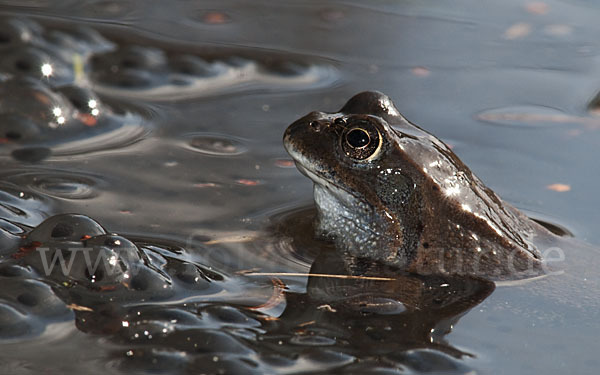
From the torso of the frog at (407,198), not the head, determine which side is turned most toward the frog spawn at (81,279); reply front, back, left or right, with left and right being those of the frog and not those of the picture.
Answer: front

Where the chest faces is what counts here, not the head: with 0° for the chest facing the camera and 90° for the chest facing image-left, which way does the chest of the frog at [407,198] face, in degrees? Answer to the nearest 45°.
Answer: approximately 90°

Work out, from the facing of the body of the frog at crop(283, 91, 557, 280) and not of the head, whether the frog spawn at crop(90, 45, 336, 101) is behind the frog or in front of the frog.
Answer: in front
